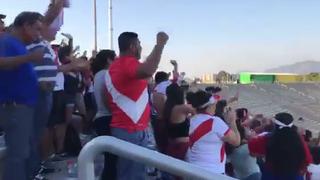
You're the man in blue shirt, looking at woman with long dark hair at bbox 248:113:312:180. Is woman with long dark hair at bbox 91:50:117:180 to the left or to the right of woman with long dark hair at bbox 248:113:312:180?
left

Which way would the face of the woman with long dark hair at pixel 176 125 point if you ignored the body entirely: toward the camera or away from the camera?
away from the camera

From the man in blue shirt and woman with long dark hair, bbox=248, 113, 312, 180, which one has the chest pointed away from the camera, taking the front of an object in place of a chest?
the woman with long dark hair

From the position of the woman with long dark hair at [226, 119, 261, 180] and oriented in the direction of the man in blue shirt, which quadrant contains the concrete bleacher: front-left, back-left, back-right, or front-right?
back-right

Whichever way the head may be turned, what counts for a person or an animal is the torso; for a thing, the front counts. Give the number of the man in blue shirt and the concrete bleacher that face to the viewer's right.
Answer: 1

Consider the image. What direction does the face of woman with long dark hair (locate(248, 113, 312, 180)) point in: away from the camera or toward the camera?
away from the camera

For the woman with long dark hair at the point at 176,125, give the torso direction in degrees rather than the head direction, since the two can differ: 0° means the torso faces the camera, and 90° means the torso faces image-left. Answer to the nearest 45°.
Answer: approximately 225°

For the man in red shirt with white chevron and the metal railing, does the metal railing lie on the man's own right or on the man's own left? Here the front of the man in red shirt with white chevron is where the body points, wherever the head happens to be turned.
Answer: on the man's own right

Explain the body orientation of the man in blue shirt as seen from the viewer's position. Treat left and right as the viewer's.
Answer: facing to the right of the viewer

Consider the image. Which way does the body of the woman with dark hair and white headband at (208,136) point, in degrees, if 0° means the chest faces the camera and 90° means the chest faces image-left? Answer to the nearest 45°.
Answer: approximately 225°
